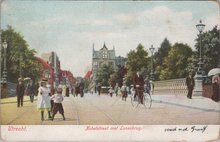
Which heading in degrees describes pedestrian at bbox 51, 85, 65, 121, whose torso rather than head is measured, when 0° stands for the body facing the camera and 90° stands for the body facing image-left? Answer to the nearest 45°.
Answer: approximately 0°

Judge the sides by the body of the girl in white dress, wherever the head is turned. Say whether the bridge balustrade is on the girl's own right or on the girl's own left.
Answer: on the girl's own left
